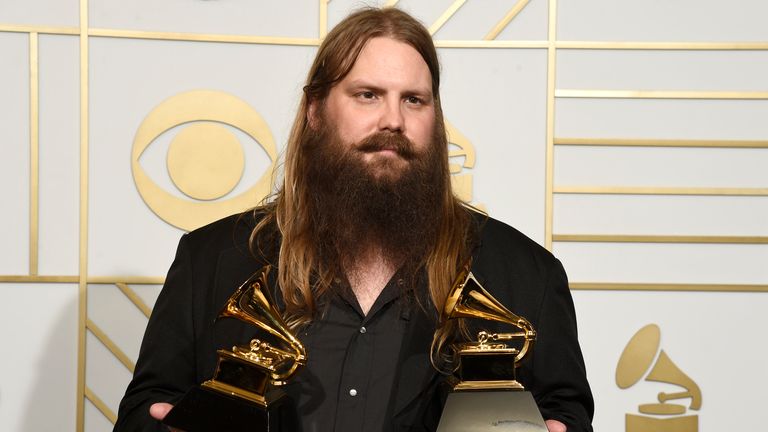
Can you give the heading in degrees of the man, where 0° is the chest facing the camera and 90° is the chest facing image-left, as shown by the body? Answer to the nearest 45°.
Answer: approximately 0°
